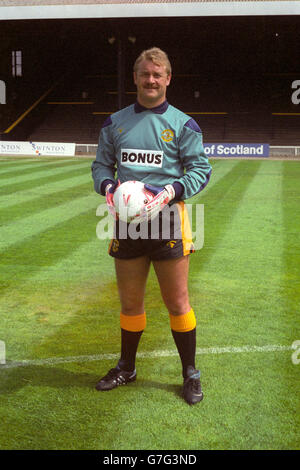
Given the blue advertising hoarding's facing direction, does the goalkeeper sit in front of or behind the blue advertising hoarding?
in front

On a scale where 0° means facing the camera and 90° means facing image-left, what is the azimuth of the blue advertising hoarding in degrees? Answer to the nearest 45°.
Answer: approximately 0°
